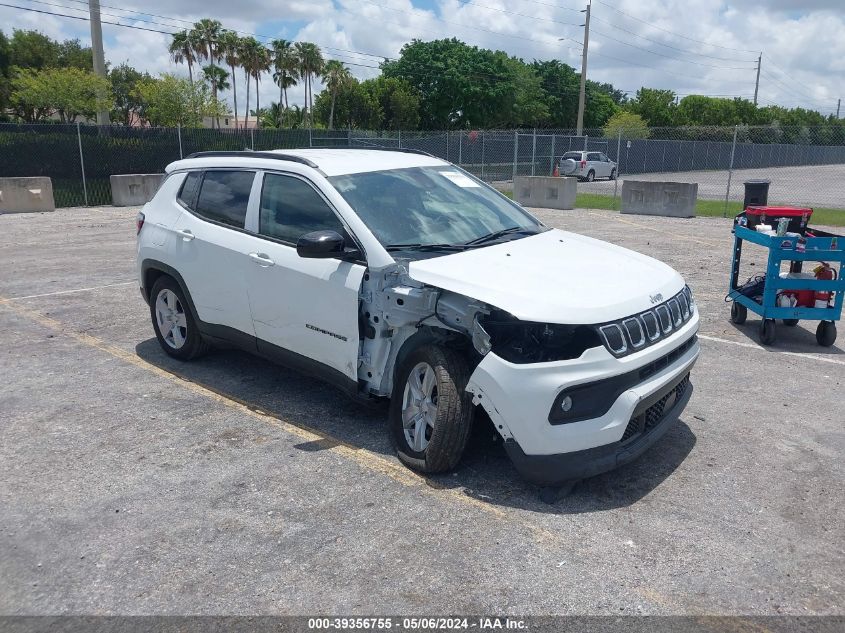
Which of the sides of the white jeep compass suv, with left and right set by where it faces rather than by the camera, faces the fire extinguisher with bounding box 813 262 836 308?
left

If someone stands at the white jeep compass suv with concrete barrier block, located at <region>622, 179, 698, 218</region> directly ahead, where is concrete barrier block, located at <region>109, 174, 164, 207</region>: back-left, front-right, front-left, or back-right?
front-left

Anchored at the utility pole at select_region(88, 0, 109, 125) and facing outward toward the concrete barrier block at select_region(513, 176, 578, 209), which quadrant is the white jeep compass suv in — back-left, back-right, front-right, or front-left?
front-right

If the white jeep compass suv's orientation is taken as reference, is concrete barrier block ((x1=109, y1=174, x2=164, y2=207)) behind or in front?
behind

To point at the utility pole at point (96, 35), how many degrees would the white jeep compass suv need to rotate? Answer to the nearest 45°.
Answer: approximately 180°

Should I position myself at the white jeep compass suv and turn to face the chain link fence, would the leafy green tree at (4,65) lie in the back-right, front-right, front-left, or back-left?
front-left

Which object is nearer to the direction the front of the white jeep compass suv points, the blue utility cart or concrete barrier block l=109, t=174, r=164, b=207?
the blue utility cart

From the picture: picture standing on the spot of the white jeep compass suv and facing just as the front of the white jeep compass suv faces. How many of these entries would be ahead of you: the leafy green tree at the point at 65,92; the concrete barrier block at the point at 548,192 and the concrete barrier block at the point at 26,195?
0

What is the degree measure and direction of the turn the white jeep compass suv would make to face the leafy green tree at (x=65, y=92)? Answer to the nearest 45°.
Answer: approximately 180°

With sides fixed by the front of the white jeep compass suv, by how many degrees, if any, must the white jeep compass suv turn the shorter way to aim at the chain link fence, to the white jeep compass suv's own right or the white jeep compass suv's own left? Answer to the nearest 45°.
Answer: approximately 135° to the white jeep compass suv's own left

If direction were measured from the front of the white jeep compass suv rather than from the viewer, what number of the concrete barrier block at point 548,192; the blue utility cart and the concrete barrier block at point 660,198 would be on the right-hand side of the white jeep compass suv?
0

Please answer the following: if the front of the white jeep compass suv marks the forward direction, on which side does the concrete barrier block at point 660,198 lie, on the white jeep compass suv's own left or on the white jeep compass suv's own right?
on the white jeep compass suv's own left

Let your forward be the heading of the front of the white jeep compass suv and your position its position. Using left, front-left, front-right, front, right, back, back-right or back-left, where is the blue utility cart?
left

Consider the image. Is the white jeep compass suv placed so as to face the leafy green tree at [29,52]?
no

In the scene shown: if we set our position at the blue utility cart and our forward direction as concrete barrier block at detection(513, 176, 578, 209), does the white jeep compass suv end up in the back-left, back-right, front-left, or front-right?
back-left
